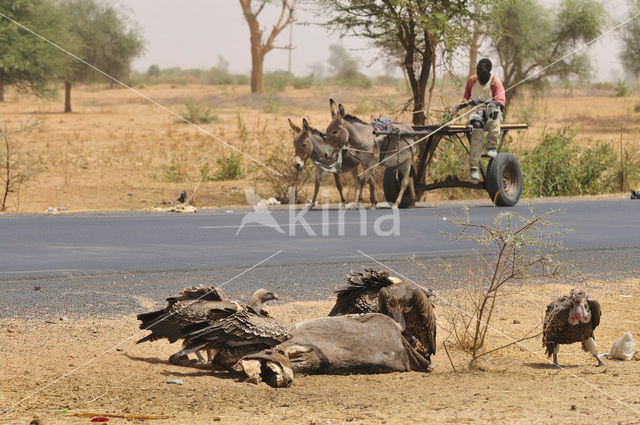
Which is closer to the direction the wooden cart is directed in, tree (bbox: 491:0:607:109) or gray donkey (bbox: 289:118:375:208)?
the gray donkey

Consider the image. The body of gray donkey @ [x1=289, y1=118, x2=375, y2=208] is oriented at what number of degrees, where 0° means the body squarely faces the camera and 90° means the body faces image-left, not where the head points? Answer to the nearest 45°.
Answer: approximately 45°

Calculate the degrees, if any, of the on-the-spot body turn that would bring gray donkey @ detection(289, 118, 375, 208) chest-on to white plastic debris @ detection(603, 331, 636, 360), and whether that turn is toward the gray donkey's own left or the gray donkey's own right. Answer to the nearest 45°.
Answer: approximately 45° to the gray donkey's own left

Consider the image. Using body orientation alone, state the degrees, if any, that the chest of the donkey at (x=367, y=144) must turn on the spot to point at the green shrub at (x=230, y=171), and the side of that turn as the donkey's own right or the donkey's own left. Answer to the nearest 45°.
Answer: approximately 90° to the donkey's own right

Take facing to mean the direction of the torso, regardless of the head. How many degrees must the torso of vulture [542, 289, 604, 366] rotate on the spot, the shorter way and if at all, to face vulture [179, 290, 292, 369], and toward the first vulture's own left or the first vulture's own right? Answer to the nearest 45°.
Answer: approximately 90° to the first vulture's own right

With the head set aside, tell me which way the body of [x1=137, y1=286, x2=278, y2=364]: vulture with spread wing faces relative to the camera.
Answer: to the viewer's right

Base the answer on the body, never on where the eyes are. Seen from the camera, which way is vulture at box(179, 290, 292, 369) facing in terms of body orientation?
to the viewer's right

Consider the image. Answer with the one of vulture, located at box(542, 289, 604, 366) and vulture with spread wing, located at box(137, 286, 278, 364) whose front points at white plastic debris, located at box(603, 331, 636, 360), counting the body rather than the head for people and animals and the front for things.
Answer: the vulture with spread wing

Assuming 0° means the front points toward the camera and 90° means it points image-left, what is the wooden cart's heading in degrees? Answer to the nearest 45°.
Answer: approximately 45°

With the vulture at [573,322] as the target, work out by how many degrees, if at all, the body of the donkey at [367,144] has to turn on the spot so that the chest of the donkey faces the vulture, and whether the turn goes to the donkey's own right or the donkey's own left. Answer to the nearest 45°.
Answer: approximately 45° to the donkey's own left

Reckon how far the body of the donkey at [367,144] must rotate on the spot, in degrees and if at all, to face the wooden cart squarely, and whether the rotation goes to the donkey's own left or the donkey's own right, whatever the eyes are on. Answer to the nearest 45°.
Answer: approximately 180°
